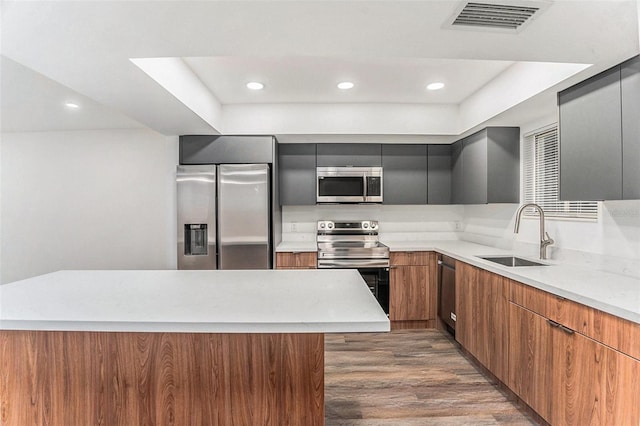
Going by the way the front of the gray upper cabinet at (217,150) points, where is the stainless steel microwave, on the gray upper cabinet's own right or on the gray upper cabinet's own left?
on the gray upper cabinet's own left

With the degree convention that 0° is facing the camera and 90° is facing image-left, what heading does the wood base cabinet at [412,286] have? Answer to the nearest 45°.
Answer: approximately 0°

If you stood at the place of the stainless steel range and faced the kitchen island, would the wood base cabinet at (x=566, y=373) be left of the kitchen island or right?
left

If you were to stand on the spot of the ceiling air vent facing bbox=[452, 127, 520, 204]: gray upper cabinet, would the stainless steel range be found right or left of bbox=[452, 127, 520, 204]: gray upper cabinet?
left

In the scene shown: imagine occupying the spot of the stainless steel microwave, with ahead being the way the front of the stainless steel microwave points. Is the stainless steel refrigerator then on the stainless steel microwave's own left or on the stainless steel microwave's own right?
on the stainless steel microwave's own right

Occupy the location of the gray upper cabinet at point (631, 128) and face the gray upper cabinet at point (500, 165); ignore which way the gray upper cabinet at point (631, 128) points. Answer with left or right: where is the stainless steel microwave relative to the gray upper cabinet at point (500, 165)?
left

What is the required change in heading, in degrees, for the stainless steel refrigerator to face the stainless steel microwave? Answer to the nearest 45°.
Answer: approximately 90° to its left
